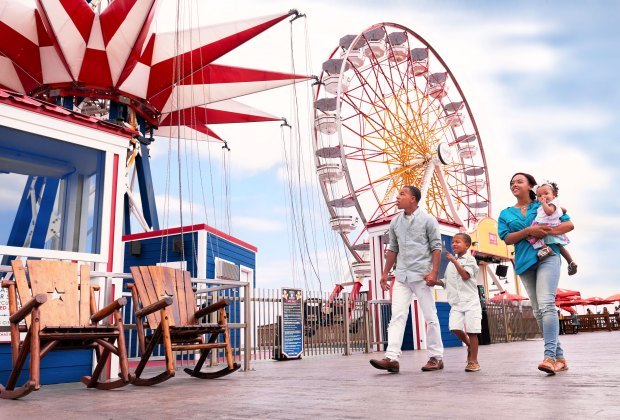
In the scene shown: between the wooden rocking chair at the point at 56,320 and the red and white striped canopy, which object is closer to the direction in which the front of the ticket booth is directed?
the wooden rocking chair

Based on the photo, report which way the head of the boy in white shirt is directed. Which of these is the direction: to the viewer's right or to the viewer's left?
to the viewer's left

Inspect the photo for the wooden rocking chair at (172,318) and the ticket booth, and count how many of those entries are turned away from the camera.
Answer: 0

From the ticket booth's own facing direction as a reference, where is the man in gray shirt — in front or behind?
in front

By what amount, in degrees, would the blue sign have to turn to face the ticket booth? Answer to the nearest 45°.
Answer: approximately 45° to its right

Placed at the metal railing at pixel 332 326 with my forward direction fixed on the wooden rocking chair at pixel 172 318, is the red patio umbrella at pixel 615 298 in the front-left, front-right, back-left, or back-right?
back-left

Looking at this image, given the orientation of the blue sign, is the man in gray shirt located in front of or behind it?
in front

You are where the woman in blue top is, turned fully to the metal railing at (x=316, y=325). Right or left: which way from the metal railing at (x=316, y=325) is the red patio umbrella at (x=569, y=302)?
right

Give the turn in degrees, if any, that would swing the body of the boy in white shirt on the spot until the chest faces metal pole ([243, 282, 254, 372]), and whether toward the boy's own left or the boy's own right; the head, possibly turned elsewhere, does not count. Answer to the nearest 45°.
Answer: approximately 45° to the boy's own right

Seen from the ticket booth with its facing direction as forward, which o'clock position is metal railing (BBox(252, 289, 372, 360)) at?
The metal railing is roughly at 9 o'clock from the ticket booth.

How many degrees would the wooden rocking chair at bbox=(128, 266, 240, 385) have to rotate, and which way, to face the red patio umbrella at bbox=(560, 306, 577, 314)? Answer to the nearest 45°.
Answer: approximately 90° to its left
